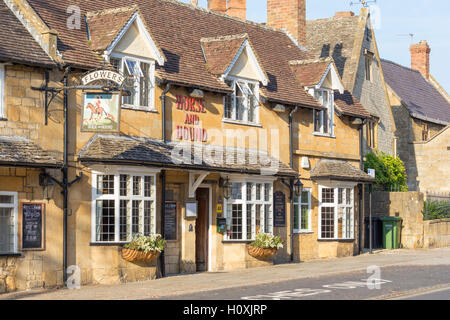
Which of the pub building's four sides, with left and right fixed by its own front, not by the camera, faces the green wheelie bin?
left

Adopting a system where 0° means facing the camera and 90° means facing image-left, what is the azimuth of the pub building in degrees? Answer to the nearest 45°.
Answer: approximately 315°

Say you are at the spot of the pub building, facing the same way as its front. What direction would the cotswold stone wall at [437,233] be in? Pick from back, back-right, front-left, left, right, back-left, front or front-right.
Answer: left

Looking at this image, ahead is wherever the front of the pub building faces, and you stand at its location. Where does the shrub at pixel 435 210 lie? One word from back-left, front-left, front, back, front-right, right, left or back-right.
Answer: left

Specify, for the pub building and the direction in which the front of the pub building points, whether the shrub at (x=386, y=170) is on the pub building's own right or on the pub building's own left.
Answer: on the pub building's own left
